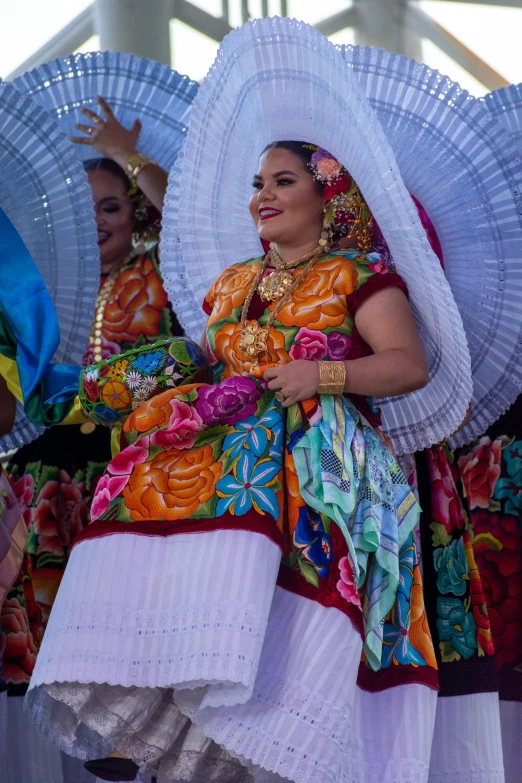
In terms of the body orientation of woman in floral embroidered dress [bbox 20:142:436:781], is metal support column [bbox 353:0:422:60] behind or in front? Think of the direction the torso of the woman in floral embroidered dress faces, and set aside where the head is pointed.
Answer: behind

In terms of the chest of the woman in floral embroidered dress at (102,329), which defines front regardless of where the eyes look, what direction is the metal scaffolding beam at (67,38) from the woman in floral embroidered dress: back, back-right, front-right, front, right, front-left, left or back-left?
back-right

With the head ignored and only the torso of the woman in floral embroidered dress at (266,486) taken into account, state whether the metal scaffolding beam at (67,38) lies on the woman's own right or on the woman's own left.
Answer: on the woman's own right

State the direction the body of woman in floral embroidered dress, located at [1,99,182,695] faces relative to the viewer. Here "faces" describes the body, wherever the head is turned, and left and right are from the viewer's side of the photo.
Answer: facing the viewer and to the left of the viewer

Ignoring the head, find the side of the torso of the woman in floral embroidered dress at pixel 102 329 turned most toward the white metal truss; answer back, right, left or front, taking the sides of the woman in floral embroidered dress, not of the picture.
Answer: back

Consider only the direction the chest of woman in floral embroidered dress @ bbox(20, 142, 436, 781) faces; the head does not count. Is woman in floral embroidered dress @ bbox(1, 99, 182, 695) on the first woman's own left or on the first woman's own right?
on the first woman's own right

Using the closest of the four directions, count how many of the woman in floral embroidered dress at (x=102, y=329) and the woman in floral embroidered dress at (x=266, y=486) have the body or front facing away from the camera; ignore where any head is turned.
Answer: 0

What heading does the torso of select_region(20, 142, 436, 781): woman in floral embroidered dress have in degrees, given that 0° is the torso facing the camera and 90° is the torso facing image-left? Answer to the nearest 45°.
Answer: approximately 45°

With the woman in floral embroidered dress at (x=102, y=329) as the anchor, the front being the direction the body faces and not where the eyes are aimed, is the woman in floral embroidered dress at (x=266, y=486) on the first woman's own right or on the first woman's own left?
on the first woman's own left

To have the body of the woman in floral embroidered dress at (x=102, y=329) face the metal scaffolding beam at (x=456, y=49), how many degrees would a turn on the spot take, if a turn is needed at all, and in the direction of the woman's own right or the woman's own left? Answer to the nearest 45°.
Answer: approximately 180°

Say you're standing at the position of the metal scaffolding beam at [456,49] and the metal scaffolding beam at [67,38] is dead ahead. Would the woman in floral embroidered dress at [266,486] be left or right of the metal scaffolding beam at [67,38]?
left

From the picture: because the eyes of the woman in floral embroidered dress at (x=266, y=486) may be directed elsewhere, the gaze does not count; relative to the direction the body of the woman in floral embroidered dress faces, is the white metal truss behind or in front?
behind
